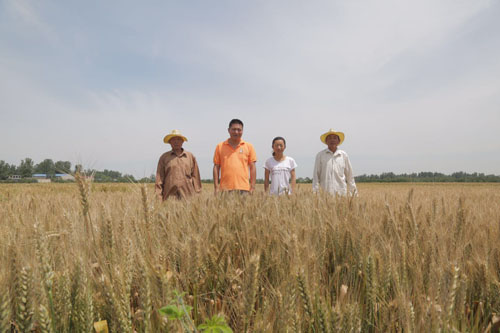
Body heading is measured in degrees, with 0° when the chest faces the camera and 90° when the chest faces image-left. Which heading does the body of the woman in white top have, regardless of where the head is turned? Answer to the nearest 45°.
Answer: approximately 0°

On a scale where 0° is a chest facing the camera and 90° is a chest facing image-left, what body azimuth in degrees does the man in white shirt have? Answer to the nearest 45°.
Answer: approximately 0°

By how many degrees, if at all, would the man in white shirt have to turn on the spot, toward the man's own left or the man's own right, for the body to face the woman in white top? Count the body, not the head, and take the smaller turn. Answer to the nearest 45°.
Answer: approximately 90° to the man's own right

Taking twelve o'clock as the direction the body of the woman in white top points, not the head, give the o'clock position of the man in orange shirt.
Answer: The man in orange shirt is roughly at 2 o'clock from the woman in white top.

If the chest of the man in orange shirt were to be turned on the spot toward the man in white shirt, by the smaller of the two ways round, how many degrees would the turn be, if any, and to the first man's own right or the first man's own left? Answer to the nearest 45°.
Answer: approximately 90° to the first man's own left

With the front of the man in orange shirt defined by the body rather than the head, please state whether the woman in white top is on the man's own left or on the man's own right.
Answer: on the man's own left

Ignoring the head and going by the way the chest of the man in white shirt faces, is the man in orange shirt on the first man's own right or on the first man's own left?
on the first man's own right

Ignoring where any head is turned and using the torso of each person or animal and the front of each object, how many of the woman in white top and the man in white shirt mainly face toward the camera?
2
